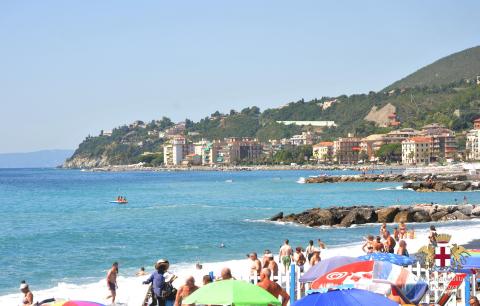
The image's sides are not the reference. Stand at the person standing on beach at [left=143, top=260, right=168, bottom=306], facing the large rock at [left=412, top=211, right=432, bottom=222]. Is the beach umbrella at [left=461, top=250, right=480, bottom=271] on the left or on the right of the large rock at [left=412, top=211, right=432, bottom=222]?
right

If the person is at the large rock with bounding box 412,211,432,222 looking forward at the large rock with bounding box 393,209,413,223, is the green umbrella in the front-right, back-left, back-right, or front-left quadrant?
front-left

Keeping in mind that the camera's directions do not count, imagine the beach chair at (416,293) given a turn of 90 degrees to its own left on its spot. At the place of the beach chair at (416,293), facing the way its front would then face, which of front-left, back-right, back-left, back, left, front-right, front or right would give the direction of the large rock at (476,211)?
back

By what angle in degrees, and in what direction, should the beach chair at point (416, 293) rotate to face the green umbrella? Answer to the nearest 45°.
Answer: approximately 45° to its left

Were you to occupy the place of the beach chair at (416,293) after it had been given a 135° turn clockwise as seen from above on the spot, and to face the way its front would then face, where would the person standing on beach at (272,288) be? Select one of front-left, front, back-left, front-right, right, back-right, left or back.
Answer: back

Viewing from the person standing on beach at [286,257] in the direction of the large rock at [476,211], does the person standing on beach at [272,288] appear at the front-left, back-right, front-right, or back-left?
back-right

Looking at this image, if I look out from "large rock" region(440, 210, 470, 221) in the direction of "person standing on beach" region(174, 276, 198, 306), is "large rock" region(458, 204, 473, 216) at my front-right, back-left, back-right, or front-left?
back-left

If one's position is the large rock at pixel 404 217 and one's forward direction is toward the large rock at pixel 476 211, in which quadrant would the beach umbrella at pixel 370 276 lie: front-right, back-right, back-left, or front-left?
back-right
